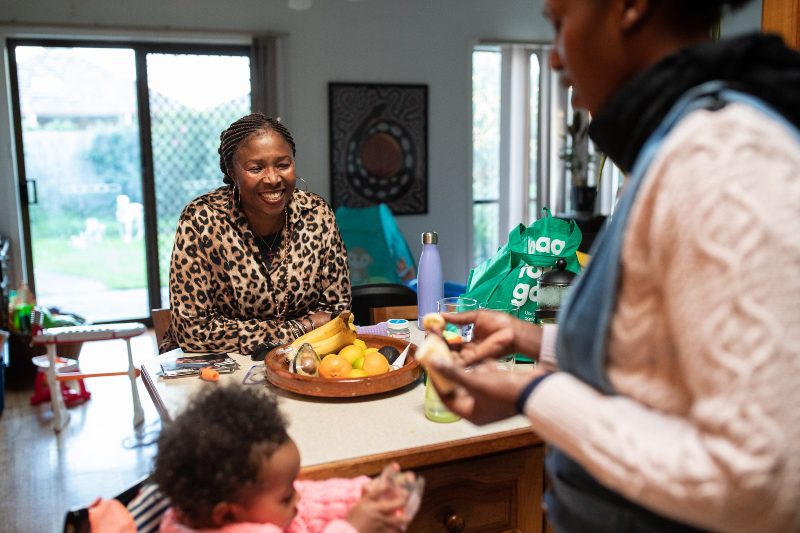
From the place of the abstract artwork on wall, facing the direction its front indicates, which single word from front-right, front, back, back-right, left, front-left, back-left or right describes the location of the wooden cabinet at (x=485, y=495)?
front

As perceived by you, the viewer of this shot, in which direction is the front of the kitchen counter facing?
facing the viewer and to the right of the viewer

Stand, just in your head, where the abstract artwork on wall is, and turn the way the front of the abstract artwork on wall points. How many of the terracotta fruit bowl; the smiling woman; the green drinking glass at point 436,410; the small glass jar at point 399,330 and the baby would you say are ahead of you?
5

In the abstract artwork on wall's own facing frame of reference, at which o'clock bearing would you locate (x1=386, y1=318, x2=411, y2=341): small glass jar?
The small glass jar is roughly at 12 o'clock from the abstract artwork on wall.

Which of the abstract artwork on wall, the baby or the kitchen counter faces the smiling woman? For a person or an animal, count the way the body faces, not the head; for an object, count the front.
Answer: the abstract artwork on wall

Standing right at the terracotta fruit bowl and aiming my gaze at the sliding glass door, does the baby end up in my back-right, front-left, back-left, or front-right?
back-left

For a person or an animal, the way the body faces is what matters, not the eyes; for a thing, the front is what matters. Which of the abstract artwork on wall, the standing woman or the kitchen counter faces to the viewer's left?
the standing woman

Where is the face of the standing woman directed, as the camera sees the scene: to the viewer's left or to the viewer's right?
to the viewer's left

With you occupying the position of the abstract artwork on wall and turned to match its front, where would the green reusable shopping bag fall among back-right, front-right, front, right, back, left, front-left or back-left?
front

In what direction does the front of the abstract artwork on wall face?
toward the camera

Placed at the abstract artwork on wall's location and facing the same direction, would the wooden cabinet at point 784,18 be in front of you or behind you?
in front

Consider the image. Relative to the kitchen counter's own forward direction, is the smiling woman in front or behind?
behind

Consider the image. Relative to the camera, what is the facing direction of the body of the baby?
to the viewer's right

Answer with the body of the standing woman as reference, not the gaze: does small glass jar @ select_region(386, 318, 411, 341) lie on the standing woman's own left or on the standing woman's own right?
on the standing woman's own right

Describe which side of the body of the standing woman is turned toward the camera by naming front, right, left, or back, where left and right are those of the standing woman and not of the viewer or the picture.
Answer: left

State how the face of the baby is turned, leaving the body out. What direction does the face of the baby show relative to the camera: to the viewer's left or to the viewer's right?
to the viewer's right

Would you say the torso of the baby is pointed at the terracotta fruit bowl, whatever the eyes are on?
no
